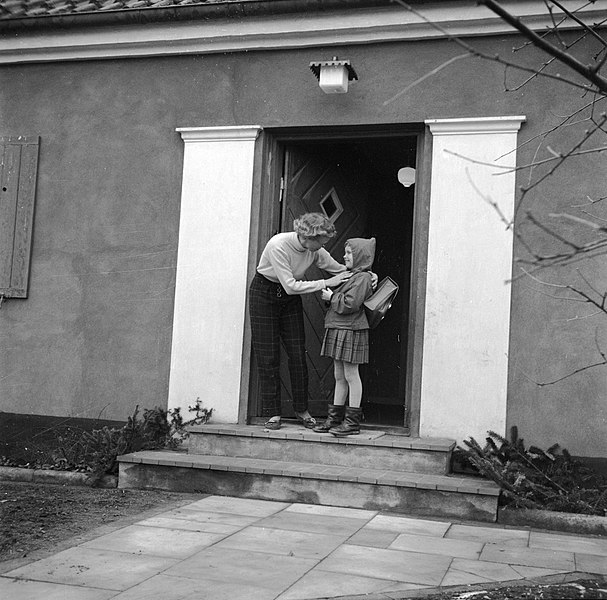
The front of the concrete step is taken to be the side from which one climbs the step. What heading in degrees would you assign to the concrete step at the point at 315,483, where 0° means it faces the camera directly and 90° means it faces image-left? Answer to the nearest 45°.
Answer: approximately 0°

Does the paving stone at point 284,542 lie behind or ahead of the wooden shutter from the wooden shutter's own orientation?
ahead

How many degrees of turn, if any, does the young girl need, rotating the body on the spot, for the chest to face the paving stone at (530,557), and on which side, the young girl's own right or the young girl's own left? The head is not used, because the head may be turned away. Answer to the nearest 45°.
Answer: approximately 135° to the young girl's own left

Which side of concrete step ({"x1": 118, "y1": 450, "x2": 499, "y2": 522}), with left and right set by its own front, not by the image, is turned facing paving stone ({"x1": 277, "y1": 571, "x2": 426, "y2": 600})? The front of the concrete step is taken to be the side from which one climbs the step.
front

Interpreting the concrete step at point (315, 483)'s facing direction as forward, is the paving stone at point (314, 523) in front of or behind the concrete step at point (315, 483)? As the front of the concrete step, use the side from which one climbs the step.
in front

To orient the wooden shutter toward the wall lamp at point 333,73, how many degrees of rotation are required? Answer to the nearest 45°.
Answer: approximately 45° to its left

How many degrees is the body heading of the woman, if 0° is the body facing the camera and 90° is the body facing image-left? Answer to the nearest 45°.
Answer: approximately 315°

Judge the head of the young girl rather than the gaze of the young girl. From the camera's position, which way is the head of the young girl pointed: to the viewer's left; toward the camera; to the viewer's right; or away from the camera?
to the viewer's left

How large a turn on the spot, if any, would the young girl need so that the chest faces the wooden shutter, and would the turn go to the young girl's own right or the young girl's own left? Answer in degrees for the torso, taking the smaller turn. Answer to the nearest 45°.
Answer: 0° — they already face it

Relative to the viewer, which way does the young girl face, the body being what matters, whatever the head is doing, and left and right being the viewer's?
facing to the left of the viewer

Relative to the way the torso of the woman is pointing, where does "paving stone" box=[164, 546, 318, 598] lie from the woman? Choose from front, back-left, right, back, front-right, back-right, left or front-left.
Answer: front-right

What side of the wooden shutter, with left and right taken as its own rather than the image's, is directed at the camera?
front

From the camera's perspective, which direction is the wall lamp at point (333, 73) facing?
toward the camera

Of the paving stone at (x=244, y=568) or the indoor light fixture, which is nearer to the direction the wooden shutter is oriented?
the paving stone
